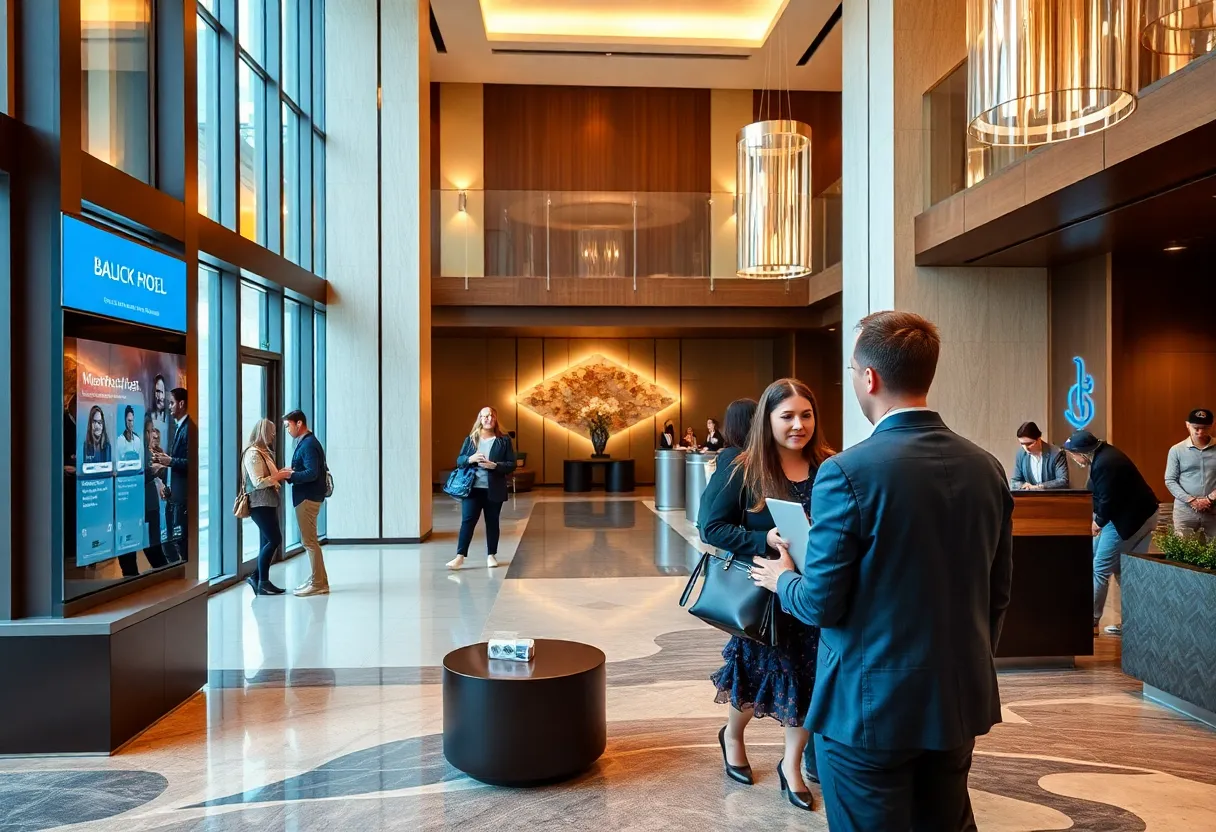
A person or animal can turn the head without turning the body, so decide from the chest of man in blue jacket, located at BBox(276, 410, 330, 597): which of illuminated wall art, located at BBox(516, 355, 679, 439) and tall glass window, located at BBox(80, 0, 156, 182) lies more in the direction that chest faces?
the tall glass window

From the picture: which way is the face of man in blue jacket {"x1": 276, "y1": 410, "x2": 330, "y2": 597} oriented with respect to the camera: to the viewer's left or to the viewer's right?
to the viewer's left

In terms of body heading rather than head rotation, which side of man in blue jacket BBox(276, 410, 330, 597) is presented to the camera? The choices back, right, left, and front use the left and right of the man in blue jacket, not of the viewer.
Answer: left

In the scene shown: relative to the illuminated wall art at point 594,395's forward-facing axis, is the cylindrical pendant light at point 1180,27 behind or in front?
in front

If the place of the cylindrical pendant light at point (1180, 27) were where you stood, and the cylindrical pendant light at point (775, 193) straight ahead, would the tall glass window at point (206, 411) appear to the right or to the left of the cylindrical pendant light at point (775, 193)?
left

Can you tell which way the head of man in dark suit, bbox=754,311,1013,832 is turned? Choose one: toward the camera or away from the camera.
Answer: away from the camera

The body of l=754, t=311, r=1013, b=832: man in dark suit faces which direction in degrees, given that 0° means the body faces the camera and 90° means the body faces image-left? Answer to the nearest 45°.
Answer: approximately 135°

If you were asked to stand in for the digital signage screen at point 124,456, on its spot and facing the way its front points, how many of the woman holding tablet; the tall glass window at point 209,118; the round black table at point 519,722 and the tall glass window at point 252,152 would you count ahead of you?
2

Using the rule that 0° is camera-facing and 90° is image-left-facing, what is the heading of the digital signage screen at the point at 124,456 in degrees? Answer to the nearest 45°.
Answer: approximately 315°

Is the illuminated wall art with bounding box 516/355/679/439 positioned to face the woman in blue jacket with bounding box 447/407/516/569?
yes
